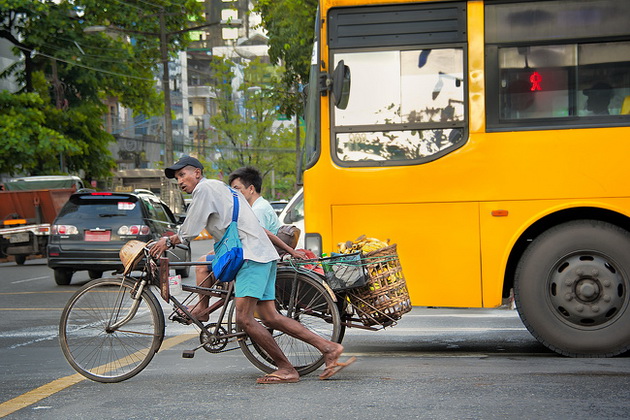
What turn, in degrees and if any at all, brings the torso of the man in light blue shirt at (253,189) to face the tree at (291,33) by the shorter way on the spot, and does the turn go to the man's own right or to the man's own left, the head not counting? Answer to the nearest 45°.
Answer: approximately 90° to the man's own right

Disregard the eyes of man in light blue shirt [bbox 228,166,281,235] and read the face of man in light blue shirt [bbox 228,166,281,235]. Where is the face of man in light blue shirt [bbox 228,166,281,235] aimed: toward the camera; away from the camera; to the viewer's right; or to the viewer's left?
to the viewer's left

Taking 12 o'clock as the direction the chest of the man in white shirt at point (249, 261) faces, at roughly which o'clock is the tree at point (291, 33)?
The tree is roughly at 3 o'clock from the man in white shirt.

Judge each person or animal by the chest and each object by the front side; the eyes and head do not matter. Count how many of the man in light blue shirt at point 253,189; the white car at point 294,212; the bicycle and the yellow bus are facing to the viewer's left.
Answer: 4

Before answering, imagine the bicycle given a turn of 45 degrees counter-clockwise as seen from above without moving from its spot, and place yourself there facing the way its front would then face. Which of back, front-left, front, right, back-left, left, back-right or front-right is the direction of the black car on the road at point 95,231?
back-right

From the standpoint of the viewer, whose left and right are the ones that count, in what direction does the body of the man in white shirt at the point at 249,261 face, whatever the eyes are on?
facing to the left of the viewer

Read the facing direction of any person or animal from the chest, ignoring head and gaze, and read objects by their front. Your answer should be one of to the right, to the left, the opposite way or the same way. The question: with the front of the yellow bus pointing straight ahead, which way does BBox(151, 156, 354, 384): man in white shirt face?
the same way

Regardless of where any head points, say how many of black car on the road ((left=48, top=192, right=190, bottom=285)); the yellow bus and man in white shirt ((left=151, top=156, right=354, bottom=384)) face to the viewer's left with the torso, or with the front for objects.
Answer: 2

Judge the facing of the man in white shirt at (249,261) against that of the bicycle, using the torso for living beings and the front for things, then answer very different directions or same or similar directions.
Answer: same or similar directions

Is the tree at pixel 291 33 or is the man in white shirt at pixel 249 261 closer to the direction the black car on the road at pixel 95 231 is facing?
the tree

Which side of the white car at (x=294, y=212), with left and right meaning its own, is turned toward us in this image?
left

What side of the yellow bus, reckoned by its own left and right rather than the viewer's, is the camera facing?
left

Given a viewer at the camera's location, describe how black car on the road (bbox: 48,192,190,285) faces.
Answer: facing away from the viewer and to the right of the viewer

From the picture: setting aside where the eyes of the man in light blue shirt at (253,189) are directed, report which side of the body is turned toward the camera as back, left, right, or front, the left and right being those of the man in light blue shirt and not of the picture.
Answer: left

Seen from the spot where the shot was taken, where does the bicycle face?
facing to the left of the viewer

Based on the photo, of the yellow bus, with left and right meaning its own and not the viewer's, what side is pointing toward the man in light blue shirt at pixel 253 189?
front

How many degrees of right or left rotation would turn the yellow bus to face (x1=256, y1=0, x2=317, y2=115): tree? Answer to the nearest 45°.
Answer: approximately 90° to its right

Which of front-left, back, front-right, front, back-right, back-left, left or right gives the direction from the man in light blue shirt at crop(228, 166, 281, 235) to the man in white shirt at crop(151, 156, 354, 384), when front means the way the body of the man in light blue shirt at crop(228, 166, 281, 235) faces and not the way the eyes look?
left
